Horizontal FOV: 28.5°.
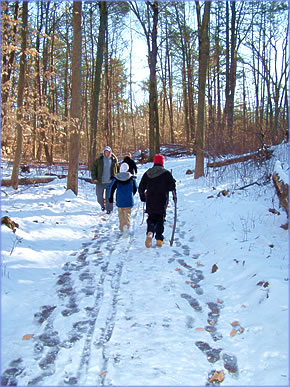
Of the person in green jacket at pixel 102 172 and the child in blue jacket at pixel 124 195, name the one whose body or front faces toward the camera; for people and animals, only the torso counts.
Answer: the person in green jacket

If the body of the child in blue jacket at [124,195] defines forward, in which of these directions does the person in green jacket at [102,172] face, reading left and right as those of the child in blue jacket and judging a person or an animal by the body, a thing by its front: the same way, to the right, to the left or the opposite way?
the opposite way

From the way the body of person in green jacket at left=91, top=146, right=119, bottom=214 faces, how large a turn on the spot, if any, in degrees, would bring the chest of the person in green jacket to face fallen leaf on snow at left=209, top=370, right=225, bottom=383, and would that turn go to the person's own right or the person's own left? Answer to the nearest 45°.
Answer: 0° — they already face it

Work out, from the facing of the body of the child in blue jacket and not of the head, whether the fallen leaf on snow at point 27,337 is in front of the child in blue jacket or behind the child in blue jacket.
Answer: behind

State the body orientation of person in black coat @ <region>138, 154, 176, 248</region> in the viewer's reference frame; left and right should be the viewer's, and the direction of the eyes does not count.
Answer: facing away from the viewer

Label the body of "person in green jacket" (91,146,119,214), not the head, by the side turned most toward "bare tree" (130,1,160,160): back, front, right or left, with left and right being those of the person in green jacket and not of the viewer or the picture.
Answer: back

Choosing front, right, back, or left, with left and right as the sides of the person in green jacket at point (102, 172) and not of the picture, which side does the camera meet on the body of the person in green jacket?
front

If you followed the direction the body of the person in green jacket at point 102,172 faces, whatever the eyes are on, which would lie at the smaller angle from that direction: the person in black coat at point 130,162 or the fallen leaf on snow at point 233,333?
the fallen leaf on snow

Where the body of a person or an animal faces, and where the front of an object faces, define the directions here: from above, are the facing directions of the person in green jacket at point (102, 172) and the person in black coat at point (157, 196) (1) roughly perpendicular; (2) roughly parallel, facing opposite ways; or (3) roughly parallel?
roughly parallel, facing opposite ways

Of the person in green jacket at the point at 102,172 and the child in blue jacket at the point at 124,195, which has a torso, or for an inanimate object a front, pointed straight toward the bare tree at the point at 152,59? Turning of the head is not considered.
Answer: the child in blue jacket

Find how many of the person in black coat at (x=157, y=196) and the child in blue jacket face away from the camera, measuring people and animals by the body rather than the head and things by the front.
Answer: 2

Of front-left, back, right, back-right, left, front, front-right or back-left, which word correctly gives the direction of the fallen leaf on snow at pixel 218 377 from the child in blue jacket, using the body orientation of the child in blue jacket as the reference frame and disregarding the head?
back

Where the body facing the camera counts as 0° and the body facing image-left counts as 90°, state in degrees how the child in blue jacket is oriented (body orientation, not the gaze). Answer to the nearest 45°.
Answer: approximately 180°

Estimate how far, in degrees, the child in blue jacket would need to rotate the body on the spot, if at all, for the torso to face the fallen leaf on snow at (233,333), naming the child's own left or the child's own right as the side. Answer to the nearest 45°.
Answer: approximately 180°

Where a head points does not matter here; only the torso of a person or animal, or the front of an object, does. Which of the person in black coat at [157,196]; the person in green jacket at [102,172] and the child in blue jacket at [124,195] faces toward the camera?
the person in green jacket
